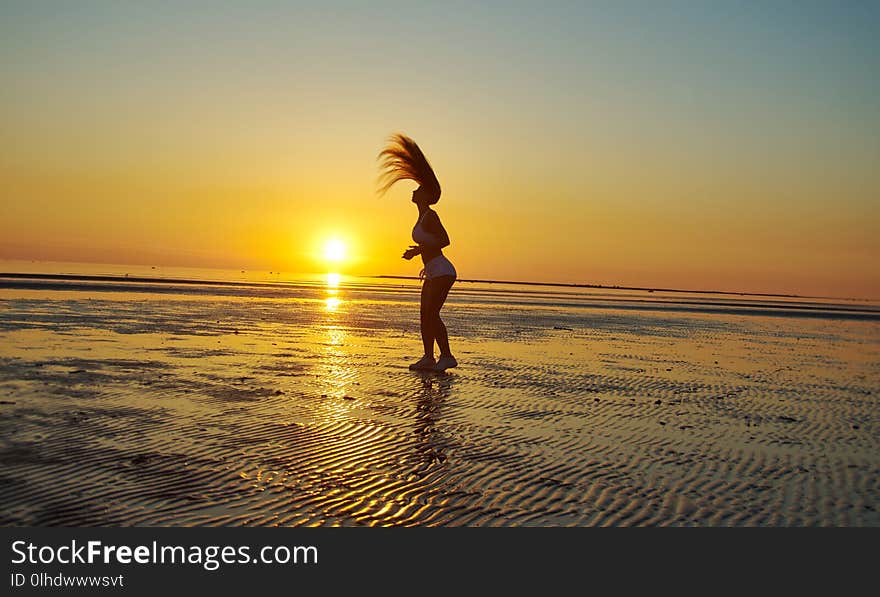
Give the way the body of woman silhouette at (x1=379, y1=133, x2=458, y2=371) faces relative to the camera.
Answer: to the viewer's left
